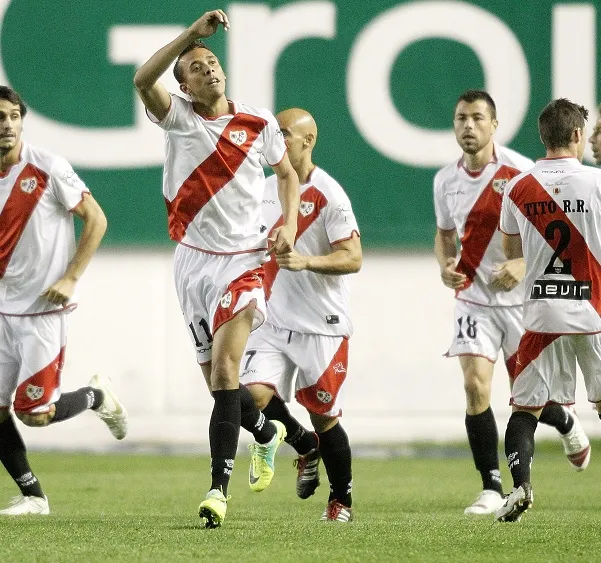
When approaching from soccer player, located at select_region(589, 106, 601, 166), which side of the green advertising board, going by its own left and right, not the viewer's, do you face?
front

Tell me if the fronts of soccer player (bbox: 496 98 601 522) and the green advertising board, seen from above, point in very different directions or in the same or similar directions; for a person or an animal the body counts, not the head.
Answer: very different directions

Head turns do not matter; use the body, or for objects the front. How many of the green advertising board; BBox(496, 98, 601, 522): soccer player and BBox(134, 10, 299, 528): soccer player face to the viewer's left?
0

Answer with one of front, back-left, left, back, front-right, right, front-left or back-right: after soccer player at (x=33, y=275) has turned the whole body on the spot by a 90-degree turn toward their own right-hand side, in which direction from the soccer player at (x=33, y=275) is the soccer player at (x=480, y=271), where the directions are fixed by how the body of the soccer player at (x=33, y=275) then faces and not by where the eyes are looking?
back-right

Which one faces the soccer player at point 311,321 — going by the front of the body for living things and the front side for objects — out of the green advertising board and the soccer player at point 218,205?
the green advertising board

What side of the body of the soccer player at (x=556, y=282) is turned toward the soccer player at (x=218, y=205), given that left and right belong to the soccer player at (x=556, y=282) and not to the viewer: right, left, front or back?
left

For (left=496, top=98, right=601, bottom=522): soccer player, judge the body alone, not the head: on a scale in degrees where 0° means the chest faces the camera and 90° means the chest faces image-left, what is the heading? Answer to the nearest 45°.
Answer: approximately 180°

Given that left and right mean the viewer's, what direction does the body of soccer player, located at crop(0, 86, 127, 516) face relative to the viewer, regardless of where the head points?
facing the viewer and to the left of the viewer

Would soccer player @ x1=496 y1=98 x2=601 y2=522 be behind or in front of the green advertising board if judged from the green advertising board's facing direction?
in front

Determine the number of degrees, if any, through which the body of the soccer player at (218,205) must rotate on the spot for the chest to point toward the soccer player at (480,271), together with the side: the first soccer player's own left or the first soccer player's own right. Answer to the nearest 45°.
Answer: approximately 135° to the first soccer player's own left

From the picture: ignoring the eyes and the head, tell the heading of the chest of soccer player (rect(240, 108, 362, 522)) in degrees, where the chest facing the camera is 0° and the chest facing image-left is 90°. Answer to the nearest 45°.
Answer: approximately 45°

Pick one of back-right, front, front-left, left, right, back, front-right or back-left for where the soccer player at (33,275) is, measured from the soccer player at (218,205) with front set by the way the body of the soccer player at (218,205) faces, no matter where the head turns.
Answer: back-right

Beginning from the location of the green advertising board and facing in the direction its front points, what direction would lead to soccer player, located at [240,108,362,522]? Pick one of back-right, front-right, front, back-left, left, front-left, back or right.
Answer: front

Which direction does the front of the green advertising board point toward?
toward the camera

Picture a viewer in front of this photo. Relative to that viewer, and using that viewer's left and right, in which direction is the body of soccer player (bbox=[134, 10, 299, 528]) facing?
facing the viewer
